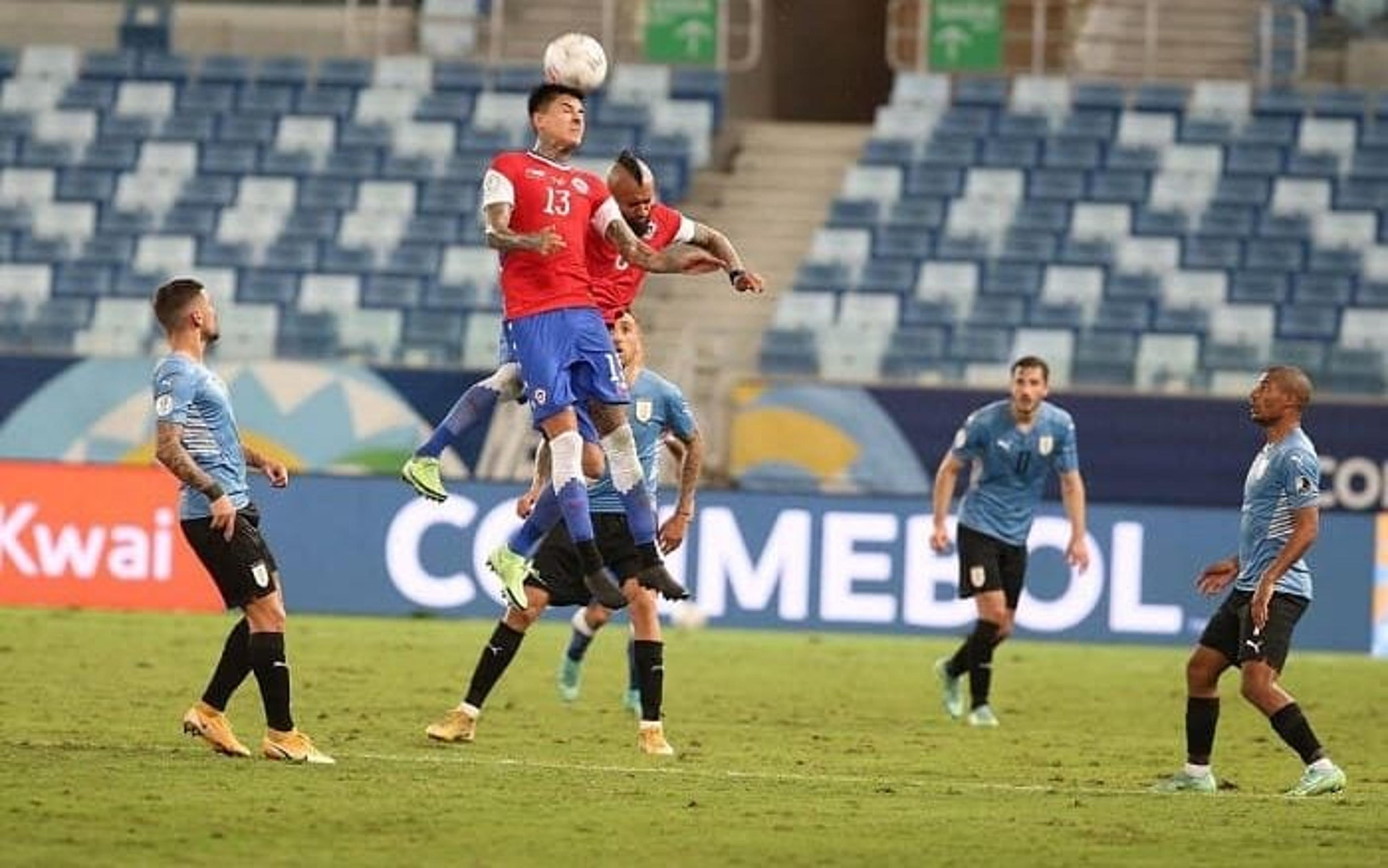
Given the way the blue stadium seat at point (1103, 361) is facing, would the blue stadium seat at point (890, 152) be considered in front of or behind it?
behind

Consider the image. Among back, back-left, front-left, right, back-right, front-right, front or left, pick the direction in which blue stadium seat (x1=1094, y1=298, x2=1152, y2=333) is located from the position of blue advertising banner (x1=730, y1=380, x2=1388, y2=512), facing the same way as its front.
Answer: back

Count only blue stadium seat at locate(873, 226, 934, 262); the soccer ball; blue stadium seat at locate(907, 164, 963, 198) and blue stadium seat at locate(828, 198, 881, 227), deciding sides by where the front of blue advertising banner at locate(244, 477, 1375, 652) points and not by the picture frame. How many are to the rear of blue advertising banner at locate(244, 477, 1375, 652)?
3

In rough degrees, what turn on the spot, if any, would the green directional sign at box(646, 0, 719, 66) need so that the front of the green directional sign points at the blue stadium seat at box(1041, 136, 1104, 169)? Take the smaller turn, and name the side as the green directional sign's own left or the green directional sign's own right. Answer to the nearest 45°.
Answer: approximately 90° to the green directional sign's own left

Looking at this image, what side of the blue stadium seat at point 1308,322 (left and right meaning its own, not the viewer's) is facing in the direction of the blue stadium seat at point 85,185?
right

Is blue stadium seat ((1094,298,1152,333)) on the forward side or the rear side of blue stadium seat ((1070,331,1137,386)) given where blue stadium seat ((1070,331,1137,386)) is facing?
on the rear side

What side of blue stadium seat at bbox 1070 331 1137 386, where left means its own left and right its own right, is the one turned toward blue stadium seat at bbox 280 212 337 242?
right

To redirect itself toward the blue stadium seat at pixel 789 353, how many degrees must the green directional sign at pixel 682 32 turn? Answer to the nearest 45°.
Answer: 0° — it already faces it

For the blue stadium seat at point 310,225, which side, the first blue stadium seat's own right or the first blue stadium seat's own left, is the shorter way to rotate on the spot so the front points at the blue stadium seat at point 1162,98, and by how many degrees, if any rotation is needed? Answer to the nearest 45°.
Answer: approximately 90° to the first blue stadium seat's own left

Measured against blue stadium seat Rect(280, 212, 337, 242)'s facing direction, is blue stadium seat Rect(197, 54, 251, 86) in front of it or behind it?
behind
